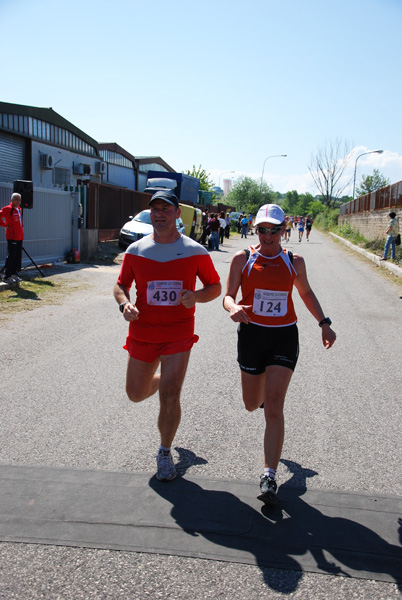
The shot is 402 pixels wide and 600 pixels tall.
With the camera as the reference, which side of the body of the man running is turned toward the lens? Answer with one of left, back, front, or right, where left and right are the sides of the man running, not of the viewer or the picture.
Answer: front

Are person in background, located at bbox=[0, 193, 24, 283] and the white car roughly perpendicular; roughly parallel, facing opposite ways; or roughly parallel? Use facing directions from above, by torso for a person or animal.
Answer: roughly perpendicular

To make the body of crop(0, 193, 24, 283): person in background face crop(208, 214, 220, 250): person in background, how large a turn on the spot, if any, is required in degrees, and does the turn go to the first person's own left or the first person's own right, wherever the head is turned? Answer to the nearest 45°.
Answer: approximately 90° to the first person's own left

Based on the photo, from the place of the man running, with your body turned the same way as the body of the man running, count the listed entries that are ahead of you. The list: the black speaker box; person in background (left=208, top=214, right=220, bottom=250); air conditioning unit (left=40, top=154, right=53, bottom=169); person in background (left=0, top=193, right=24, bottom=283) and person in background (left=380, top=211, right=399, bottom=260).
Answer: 0

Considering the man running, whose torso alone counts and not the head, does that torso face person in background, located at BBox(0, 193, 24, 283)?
no

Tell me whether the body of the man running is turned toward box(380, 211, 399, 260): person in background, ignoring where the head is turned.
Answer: no

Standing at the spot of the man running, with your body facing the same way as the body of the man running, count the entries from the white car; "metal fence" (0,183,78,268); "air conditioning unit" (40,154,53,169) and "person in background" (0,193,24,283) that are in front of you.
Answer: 0

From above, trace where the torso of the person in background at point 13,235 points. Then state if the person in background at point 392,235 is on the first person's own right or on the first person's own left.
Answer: on the first person's own left

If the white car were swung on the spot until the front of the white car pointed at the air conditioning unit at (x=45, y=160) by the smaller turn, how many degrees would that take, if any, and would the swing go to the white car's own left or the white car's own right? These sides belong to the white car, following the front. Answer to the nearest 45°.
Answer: approximately 90° to the white car's own right

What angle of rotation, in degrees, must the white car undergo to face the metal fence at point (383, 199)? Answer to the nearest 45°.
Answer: approximately 180°

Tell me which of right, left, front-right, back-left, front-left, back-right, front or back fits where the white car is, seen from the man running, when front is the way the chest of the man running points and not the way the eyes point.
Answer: back

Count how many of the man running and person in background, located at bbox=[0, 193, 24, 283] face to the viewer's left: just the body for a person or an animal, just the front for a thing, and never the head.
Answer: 0

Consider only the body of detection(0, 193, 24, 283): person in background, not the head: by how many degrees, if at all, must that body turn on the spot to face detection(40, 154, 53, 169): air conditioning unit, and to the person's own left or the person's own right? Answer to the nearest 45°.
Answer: approximately 135° to the person's own left

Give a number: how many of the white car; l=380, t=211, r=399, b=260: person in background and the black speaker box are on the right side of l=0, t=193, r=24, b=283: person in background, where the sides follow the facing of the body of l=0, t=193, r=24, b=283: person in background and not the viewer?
0

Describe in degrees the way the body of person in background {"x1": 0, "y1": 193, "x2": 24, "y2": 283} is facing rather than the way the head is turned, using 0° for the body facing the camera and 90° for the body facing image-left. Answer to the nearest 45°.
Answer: approximately 315°

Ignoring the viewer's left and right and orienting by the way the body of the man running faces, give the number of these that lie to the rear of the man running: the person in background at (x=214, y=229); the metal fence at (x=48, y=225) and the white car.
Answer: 3

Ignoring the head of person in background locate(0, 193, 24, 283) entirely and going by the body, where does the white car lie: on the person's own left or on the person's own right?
on the person's own left

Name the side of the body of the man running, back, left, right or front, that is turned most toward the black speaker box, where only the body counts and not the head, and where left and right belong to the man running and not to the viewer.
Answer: back

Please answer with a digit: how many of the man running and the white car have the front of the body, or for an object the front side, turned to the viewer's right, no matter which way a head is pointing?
0

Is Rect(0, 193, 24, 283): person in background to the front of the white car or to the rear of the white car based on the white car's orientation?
to the front
